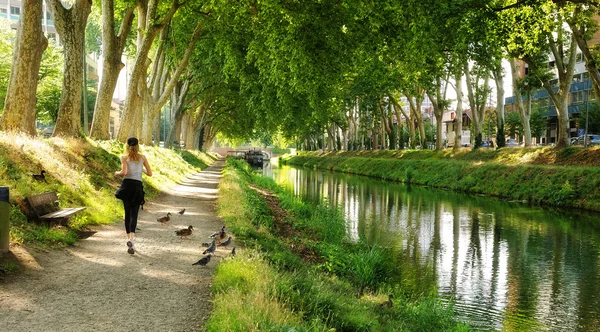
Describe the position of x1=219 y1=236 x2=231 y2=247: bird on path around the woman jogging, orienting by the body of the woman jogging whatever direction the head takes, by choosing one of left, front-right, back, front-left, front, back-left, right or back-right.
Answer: right

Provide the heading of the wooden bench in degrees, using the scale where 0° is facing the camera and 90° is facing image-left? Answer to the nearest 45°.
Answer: approximately 315°

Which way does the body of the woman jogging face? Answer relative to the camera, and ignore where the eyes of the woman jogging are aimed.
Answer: away from the camera

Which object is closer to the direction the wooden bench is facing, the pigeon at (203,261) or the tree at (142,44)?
the pigeon

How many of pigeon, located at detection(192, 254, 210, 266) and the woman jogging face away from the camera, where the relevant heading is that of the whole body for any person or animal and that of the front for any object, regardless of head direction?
1
